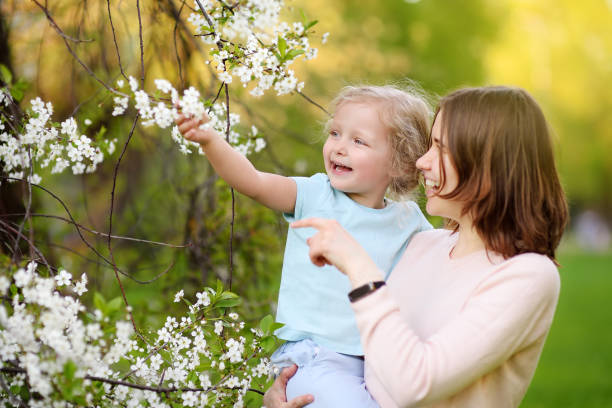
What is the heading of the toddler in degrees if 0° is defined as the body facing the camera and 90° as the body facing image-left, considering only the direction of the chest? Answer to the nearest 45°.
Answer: approximately 45°

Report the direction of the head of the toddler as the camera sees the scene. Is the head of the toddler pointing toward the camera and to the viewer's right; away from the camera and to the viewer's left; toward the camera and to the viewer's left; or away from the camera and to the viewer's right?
toward the camera and to the viewer's left

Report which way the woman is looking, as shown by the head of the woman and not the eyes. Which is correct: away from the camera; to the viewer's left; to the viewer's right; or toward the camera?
to the viewer's left
